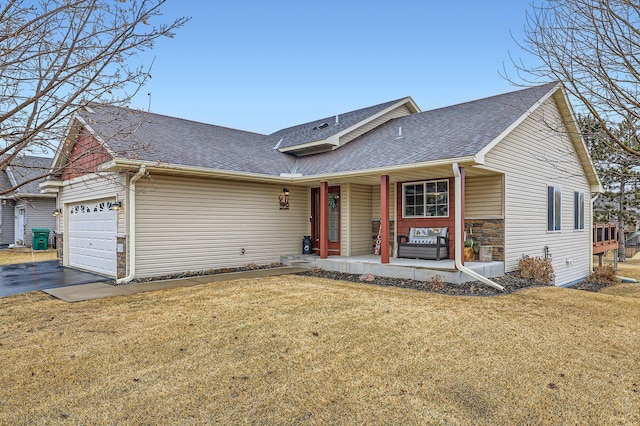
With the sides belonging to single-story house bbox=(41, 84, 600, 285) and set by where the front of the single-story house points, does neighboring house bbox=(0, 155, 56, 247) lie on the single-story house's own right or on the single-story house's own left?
on the single-story house's own right

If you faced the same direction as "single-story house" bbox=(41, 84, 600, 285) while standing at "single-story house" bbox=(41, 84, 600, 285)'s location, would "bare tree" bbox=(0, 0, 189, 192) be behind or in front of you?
in front

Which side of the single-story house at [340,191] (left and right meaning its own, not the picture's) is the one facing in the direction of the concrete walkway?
front

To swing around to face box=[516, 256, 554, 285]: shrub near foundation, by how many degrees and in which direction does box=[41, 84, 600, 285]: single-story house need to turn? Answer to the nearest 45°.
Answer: approximately 135° to its left

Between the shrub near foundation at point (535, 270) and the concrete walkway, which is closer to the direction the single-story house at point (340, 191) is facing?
the concrete walkway

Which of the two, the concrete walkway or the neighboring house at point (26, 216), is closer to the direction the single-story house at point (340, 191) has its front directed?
the concrete walkway

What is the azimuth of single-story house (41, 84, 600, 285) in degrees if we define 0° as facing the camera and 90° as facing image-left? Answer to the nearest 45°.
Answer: approximately 45°

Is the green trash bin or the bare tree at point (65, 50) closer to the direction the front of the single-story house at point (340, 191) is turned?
the bare tree

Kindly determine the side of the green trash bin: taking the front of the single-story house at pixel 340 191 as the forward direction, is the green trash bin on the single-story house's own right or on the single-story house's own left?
on the single-story house's own right
